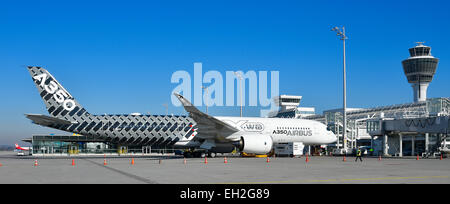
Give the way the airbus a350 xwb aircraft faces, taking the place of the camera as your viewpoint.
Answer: facing to the right of the viewer
